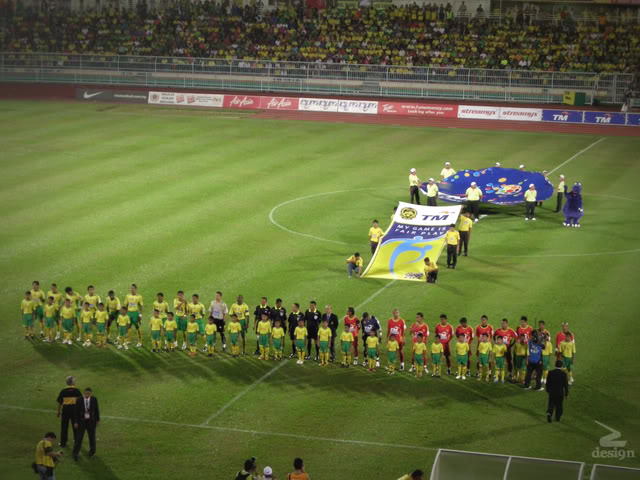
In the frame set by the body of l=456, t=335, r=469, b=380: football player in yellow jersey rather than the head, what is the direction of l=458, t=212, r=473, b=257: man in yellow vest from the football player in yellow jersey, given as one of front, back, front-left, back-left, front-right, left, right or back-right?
back

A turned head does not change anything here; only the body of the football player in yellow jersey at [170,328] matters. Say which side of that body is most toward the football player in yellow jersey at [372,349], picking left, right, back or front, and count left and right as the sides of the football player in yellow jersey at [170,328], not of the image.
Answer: left

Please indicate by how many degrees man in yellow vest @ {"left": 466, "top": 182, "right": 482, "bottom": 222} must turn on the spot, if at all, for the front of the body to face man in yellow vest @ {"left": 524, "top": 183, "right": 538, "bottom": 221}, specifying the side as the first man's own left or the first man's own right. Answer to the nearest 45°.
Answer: approximately 90° to the first man's own left

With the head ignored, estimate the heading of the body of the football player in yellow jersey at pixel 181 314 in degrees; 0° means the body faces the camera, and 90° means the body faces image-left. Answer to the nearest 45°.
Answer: approximately 0°

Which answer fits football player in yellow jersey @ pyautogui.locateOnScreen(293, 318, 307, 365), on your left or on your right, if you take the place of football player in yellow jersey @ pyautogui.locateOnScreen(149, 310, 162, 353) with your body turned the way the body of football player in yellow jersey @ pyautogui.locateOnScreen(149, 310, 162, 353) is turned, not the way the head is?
on your left

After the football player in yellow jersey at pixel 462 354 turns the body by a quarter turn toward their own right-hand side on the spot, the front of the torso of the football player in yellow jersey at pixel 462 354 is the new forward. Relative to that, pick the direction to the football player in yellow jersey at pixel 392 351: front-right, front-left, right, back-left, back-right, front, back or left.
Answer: front
